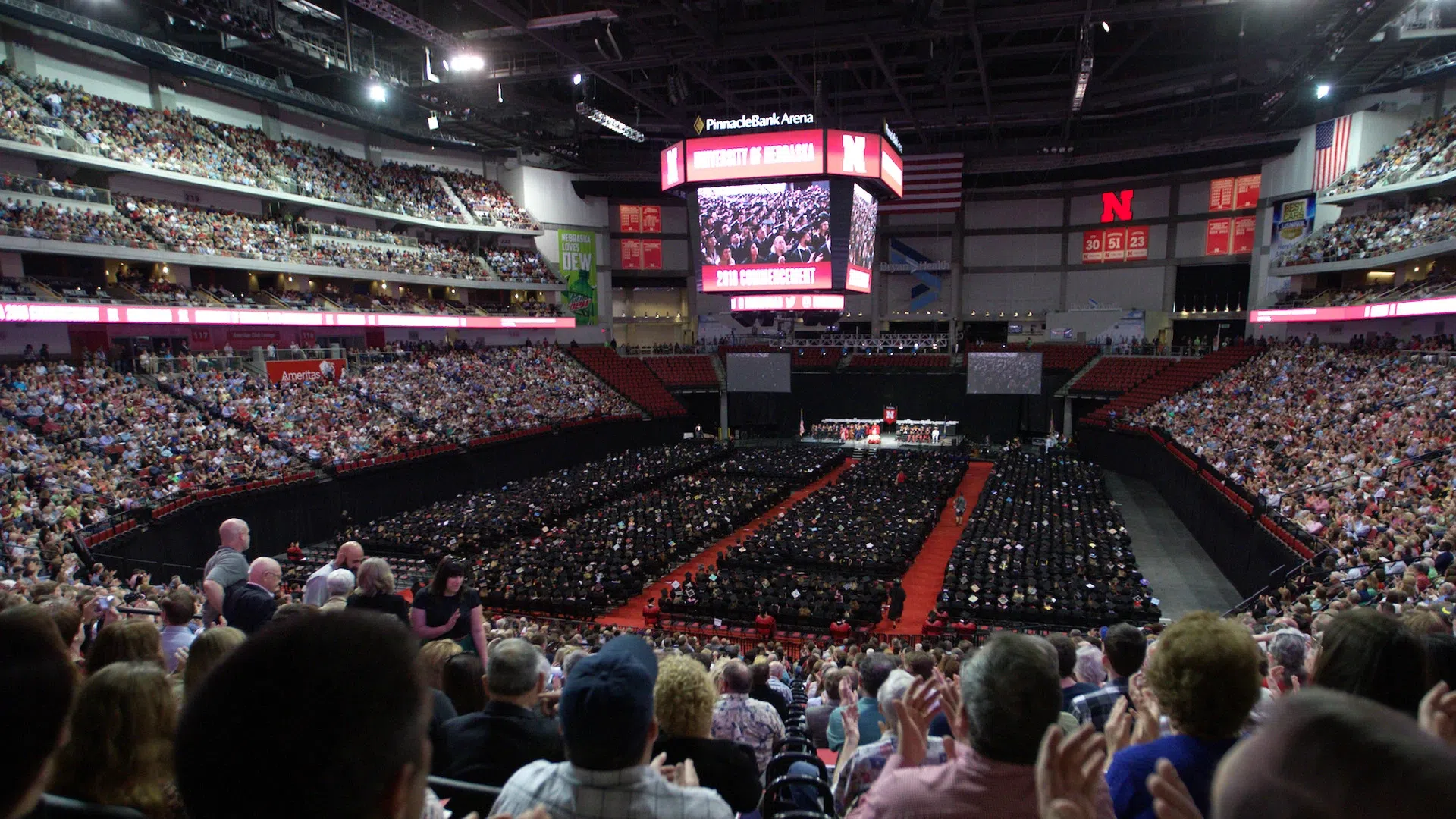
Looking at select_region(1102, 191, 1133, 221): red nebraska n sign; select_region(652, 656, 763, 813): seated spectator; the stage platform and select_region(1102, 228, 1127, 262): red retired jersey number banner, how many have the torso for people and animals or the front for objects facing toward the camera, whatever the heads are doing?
3

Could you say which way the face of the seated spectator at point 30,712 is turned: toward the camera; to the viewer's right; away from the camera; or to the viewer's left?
away from the camera

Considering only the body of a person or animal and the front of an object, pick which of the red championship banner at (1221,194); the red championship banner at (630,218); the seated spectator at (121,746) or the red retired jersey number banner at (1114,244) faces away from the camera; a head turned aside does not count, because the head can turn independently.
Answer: the seated spectator

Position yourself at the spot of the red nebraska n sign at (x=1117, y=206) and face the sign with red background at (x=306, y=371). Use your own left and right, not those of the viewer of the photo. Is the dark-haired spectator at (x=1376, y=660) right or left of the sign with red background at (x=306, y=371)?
left

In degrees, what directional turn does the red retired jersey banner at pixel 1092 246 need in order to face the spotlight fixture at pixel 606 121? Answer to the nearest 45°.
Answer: approximately 45° to its right

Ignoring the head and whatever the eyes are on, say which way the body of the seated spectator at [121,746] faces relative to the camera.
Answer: away from the camera

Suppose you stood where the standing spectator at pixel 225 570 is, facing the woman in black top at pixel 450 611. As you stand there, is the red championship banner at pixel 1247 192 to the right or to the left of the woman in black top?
left

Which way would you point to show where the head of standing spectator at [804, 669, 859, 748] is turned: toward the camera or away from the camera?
away from the camera

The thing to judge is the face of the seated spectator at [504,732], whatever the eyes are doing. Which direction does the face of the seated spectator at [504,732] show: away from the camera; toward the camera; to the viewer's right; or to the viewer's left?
away from the camera

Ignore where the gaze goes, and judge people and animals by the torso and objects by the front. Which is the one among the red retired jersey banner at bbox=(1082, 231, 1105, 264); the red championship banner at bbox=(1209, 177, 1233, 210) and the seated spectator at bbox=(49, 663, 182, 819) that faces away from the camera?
the seated spectator

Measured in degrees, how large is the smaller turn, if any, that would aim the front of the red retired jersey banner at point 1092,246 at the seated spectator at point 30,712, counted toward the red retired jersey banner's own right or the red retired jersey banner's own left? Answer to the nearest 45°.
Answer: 0° — it already faces them

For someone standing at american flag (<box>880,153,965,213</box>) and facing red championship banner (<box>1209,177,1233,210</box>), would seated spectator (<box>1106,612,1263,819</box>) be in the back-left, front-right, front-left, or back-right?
back-right
